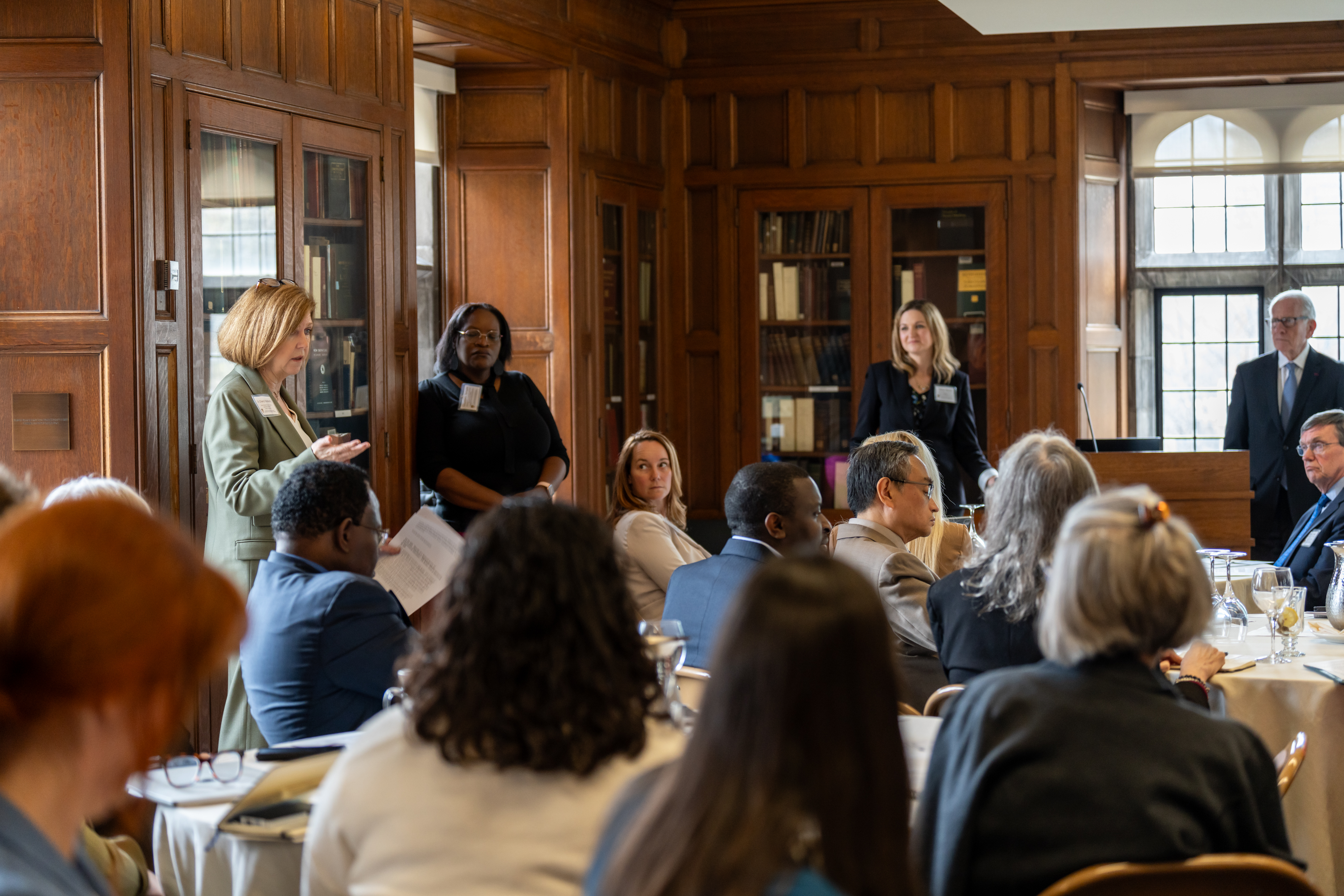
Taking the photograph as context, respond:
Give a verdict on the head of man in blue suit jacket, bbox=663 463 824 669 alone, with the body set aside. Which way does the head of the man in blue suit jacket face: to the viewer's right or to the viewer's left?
to the viewer's right

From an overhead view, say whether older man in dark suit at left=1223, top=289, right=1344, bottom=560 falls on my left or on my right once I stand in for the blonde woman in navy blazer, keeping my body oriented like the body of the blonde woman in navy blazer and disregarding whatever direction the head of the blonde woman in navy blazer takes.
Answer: on my left

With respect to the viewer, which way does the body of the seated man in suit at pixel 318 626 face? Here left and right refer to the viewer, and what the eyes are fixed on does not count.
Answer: facing away from the viewer and to the right of the viewer

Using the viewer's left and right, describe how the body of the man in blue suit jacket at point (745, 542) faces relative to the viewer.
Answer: facing away from the viewer and to the right of the viewer

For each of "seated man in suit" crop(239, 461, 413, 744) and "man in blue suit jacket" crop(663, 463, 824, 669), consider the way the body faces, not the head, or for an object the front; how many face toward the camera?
0
